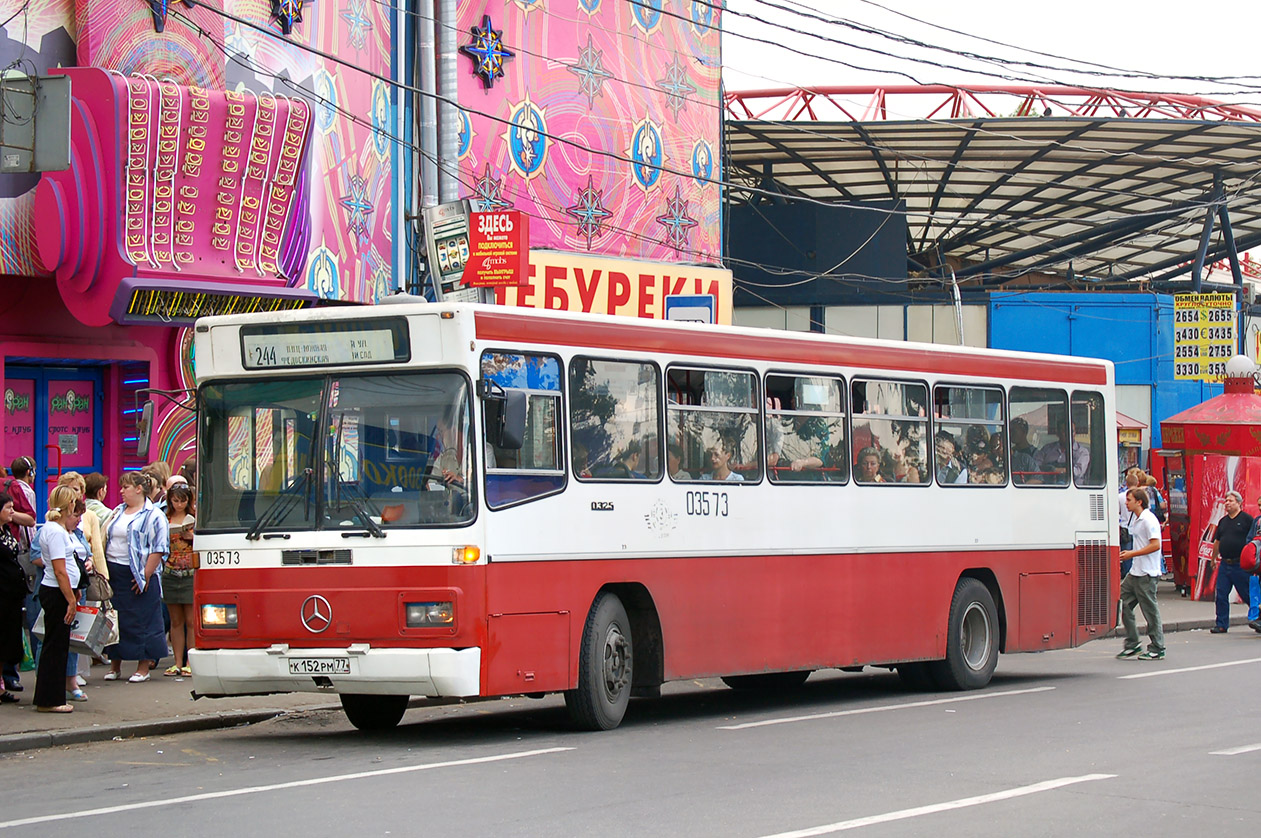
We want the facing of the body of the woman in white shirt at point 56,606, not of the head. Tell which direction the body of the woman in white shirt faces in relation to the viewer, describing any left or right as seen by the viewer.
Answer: facing to the right of the viewer

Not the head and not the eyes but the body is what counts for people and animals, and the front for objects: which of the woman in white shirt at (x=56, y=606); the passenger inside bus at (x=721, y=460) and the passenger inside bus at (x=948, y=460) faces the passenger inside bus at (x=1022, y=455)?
the woman in white shirt

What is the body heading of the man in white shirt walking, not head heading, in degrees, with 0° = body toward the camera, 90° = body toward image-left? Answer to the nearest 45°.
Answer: approximately 90°

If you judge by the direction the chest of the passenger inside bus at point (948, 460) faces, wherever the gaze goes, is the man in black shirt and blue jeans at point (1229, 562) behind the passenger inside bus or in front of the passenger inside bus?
behind

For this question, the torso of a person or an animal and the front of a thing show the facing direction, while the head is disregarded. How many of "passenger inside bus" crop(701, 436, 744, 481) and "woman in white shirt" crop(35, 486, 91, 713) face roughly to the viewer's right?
1

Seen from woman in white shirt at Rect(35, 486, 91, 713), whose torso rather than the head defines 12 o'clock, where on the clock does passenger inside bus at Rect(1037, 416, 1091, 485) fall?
The passenger inside bus is roughly at 12 o'clock from the woman in white shirt.

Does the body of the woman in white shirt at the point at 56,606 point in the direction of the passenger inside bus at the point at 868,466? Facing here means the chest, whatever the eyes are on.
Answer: yes

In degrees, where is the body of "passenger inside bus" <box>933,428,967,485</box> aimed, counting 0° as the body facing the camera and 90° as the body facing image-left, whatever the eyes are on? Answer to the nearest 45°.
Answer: approximately 45°

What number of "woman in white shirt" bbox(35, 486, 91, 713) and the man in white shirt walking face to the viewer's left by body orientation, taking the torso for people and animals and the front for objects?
1

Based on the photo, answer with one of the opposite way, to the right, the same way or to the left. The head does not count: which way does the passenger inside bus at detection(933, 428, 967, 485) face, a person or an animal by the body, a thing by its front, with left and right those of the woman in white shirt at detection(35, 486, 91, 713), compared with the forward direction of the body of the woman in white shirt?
the opposite way

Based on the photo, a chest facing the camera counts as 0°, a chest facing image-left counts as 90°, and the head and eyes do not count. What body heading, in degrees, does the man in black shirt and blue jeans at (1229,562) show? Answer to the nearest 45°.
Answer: approximately 45°

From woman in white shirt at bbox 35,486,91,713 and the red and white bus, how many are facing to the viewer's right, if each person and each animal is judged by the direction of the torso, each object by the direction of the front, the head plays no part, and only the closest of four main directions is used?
1
